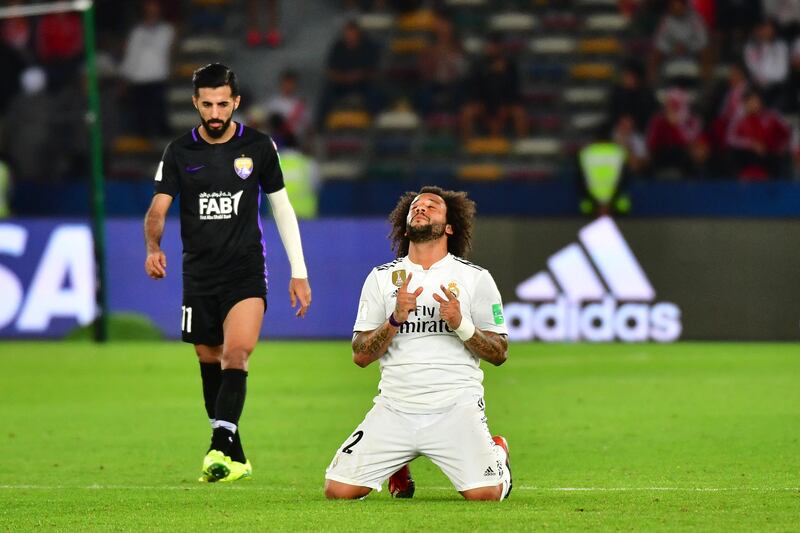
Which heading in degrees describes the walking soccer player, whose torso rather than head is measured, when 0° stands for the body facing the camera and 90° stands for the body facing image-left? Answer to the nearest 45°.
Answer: approximately 0°

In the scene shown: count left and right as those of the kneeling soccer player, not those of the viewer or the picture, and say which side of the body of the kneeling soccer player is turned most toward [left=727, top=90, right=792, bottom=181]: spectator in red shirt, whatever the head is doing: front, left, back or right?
back

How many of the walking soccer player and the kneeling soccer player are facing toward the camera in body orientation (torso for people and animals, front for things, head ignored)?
2

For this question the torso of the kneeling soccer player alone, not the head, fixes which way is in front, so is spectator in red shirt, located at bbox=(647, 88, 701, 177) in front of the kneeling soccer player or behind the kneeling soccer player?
behind

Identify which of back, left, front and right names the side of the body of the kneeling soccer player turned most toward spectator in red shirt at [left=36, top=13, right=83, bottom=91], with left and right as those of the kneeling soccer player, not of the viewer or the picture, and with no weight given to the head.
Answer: back

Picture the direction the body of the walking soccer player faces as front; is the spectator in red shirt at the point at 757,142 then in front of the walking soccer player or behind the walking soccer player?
behind

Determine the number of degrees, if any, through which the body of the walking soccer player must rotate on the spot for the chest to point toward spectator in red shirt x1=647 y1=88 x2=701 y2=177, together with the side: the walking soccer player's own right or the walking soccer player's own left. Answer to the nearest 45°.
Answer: approximately 135° to the walking soccer player's own left

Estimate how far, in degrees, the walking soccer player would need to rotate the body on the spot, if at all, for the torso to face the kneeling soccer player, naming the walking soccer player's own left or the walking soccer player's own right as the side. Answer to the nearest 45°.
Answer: approximately 45° to the walking soccer player's own left
